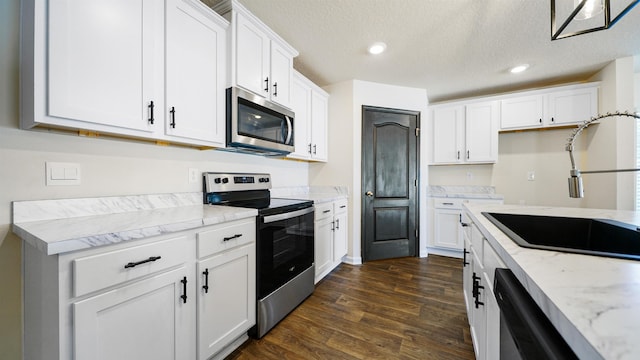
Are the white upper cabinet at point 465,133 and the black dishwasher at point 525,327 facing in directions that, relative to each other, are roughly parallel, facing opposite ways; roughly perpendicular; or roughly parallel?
roughly perpendicular

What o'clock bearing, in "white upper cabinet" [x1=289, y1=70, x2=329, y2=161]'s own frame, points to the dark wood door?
The dark wood door is roughly at 10 o'clock from the white upper cabinet.

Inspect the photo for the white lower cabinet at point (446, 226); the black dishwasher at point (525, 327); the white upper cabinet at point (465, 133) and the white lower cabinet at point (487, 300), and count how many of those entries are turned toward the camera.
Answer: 2

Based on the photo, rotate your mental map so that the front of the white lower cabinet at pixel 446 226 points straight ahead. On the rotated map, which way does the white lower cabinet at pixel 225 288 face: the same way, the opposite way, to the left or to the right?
to the left

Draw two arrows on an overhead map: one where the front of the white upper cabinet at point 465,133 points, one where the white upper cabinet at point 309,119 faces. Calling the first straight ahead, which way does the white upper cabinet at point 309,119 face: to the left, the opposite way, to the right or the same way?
to the left

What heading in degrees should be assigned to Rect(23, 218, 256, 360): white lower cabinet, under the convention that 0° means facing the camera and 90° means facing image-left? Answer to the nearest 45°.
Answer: approximately 315°

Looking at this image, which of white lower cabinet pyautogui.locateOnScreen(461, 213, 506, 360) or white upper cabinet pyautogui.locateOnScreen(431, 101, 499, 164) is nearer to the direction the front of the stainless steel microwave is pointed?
the white lower cabinet

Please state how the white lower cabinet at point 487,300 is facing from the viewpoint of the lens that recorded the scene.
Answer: facing to the left of the viewer
